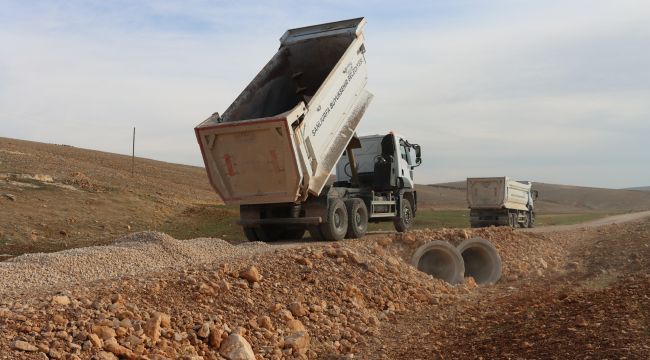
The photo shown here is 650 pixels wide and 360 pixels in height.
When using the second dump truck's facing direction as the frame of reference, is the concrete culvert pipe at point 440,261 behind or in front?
behind

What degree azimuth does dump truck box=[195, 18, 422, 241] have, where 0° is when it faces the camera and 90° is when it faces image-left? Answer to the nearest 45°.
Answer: approximately 225°

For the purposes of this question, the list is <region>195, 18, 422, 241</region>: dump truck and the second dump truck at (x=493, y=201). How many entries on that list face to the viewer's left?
0

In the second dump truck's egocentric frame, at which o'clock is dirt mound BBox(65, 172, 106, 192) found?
The dirt mound is roughly at 7 o'clock from the second dump truck.

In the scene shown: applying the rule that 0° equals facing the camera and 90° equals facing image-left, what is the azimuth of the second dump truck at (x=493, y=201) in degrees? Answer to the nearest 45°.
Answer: approximately 225°

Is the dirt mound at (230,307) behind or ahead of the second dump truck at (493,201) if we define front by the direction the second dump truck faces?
behind

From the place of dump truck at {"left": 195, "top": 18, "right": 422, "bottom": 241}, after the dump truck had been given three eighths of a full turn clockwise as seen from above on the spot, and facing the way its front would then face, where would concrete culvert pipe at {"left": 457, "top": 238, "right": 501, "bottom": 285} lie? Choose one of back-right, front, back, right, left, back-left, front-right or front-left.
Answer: left

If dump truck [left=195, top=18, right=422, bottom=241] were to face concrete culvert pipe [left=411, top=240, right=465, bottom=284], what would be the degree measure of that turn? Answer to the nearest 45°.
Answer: approximately 90° to its right

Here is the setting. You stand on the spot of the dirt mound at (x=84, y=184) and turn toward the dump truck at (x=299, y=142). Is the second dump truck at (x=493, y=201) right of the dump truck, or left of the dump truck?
left

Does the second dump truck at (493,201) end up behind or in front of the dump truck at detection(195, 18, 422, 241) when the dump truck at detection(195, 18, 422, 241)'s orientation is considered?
in front
